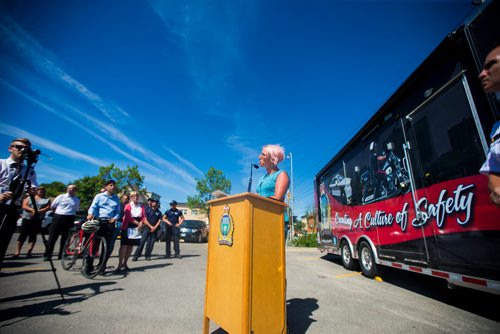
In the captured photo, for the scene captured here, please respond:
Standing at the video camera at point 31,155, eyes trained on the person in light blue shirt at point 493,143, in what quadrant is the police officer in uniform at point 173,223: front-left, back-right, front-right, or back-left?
back-left

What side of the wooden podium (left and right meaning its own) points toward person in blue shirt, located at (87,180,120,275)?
right

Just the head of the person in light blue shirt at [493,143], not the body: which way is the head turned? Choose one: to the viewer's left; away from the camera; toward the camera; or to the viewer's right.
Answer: to the viewer's left

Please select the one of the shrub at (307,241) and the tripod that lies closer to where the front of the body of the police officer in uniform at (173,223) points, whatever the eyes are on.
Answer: the tripod

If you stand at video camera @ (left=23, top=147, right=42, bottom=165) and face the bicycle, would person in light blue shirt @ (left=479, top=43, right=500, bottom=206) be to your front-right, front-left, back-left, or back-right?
back-right

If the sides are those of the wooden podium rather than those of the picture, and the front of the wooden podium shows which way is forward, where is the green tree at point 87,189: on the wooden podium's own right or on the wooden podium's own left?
on the wooden podium's own right

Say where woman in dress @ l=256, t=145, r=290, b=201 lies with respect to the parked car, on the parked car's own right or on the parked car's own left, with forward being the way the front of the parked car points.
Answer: on the parked car's own left

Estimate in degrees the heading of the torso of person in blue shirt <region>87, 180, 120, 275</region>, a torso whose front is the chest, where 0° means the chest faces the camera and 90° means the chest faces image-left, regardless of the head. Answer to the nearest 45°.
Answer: approximately 315°

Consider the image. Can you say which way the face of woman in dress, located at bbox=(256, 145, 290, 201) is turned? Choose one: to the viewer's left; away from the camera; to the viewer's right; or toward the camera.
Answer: to the viewer's left
